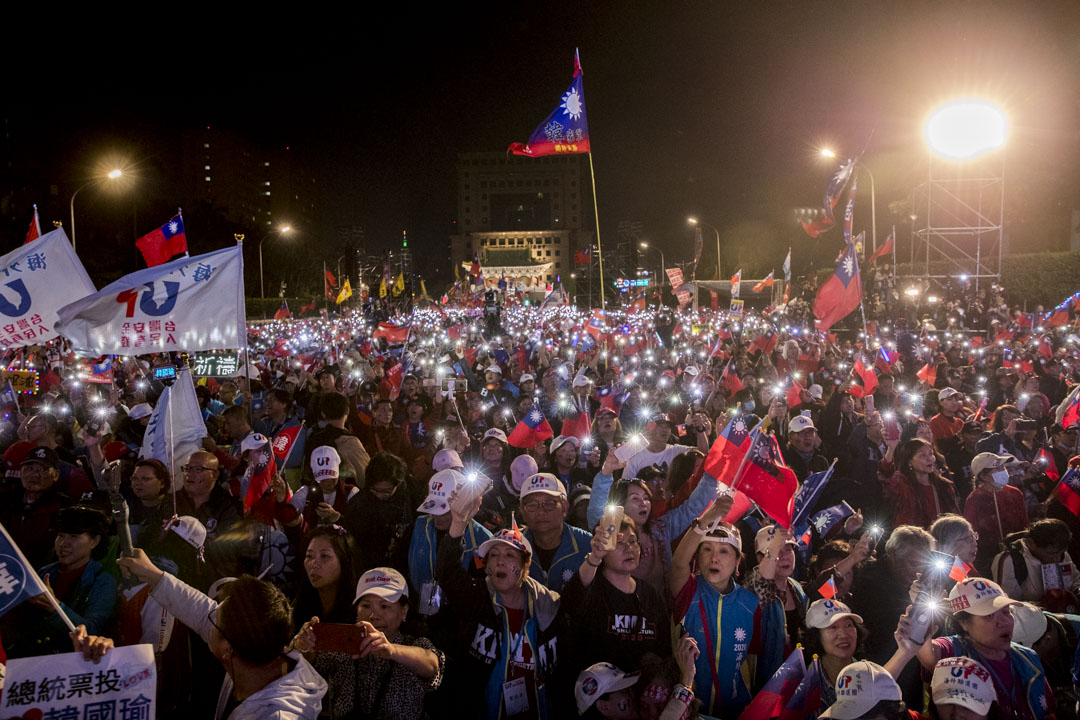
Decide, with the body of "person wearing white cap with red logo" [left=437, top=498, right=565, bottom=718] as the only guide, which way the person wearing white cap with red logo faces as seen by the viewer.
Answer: toward the camera

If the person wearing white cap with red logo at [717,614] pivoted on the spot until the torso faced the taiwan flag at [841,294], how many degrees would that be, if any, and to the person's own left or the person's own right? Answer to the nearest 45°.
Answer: approximately 180°

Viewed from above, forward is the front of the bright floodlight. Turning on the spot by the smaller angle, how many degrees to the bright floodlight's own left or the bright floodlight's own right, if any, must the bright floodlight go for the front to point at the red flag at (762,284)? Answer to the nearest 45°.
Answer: approximately 135° to the bright floodlight's own right

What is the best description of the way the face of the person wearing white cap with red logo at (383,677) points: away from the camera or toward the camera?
toward the camera

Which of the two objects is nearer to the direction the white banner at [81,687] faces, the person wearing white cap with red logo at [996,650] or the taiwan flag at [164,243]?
the person wearing white cap with red logo

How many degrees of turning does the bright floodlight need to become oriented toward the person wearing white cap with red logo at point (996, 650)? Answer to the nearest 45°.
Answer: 0° — it already faces them

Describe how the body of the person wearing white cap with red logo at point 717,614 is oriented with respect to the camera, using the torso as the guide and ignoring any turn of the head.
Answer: toward the camera

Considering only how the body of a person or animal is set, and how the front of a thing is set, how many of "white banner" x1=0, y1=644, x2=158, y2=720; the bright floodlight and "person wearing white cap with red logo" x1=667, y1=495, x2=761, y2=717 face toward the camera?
3

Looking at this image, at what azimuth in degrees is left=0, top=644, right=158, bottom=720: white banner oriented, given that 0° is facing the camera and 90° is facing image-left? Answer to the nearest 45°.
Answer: approximately 0°

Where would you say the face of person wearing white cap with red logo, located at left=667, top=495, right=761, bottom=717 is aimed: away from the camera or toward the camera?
toward the camera

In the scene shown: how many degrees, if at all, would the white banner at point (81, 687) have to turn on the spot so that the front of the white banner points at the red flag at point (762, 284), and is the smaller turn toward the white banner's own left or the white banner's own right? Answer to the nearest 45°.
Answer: approximately 135° to the white banner's own left

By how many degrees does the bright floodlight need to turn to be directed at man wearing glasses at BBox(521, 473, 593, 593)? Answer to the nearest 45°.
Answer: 0° — it already faces them
